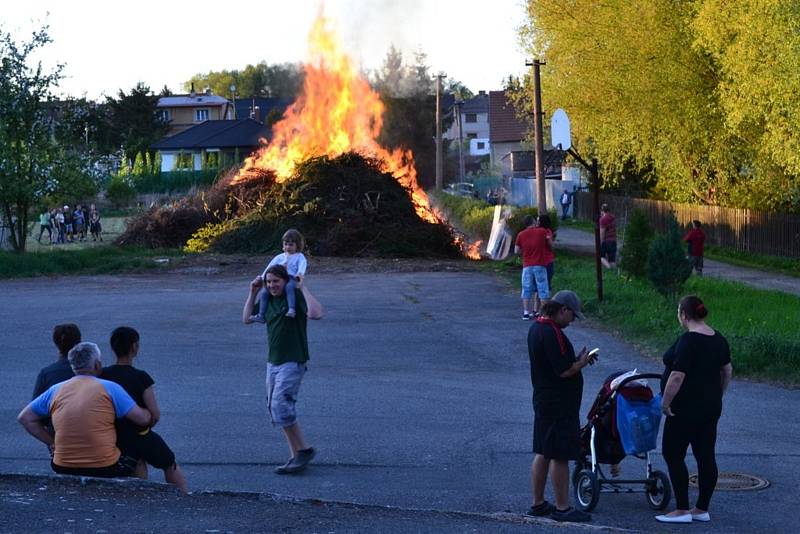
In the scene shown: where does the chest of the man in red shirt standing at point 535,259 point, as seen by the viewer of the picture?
away from the camera

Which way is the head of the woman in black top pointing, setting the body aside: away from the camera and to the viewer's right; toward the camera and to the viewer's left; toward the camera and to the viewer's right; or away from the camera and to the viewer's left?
away from the camera and to the viewer's left

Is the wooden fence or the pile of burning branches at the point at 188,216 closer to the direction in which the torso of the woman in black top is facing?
the pile of burning branches

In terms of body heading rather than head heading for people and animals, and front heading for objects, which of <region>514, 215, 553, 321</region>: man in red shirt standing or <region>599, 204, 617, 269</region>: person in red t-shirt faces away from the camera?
the man in red shirt standing

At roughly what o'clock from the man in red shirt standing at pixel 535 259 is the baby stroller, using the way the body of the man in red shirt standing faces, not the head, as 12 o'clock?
The baby stroller is roughly at 6 o'clock from the man in red shirt standing.

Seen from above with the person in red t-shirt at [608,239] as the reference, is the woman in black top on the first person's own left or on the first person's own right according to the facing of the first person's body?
on the first person's own left

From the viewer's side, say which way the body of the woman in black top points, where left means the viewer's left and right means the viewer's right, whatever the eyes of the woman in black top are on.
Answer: facing away from the viewer and to the left of the viewer

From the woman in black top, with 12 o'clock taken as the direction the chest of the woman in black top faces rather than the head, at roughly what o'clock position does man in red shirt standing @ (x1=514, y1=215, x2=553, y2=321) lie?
The man in red shirt standing is roughly at 1 o'clock from the woman in black top.
